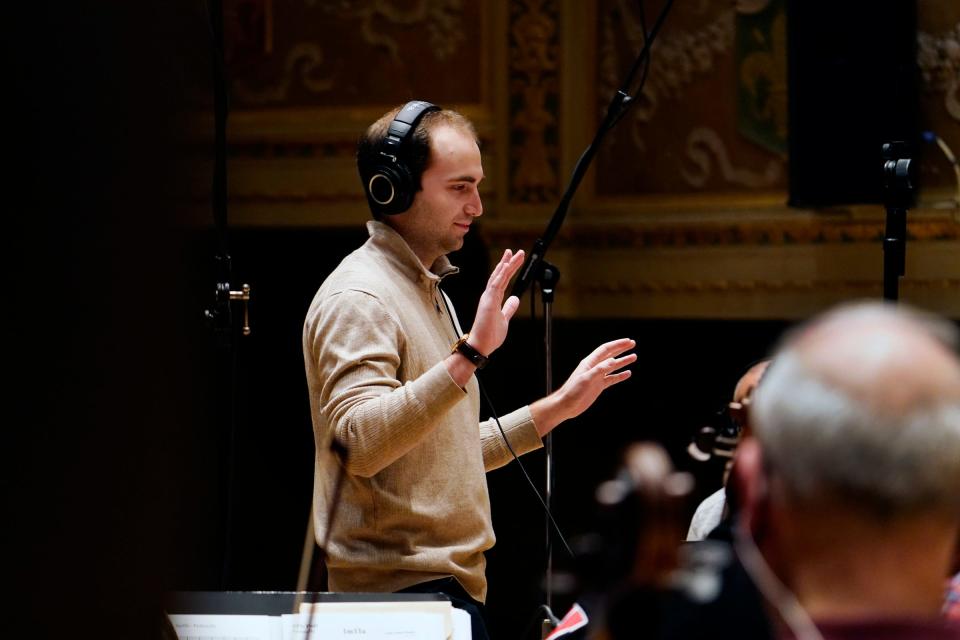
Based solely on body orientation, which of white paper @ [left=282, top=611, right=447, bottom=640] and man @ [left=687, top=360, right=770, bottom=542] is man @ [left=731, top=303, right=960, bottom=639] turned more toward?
the man

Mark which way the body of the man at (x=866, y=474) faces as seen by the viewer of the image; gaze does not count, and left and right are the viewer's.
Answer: facing away from the viewer

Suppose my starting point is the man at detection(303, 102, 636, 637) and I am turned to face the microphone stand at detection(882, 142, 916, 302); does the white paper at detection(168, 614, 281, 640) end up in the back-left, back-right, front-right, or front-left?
back-right

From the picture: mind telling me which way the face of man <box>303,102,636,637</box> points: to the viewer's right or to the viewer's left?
to the viewer's right

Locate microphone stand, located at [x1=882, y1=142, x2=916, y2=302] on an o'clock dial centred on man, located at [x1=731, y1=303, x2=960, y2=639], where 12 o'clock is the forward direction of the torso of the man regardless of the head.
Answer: The microphone stand is roughly at 12 o'clock from the man.

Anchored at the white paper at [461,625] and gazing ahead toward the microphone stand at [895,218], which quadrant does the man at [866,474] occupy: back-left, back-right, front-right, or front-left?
back-right

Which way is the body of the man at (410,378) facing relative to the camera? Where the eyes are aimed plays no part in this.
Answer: to the viewer's right

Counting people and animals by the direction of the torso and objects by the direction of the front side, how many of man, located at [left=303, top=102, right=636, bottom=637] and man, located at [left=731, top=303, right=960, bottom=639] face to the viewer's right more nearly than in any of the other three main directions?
1

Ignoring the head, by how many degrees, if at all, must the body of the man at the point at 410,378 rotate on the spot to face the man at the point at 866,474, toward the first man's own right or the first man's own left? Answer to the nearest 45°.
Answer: approximately 90° to the first man's own right

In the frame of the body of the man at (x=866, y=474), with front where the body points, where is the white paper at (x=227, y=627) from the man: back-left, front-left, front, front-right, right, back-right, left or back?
front-left

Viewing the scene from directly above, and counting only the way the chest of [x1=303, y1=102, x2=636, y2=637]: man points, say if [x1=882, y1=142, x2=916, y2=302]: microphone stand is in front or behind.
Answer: in front

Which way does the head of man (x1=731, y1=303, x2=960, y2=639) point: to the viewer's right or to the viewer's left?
to the viewer's left

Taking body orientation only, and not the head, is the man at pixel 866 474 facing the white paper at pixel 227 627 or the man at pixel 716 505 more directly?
the man
